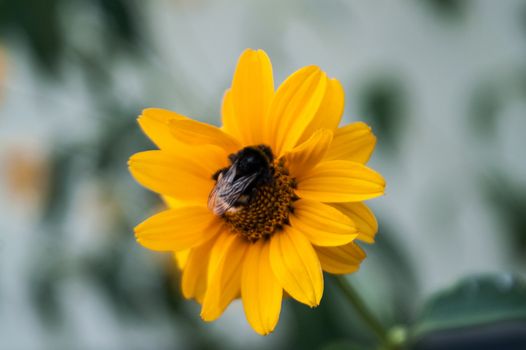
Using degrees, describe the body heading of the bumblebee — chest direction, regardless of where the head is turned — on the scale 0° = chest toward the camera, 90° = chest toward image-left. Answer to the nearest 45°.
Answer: approximately 225°
